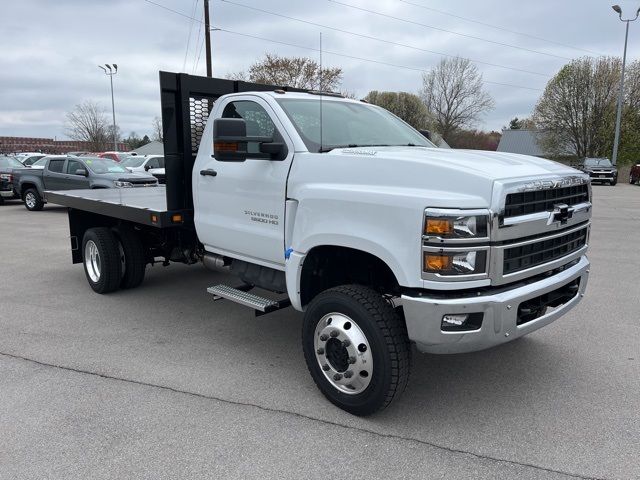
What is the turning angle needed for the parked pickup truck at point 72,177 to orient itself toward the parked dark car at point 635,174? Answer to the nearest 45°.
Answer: approximately 45° to its left

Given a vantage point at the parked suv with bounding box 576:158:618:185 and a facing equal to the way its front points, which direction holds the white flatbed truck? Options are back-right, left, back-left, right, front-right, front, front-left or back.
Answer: front-right

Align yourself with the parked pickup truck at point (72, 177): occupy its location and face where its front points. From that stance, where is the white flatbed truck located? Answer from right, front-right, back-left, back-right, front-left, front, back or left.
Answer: front-right

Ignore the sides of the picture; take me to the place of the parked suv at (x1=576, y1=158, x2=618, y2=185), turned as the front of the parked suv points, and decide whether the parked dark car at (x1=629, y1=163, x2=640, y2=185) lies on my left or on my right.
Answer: on my left

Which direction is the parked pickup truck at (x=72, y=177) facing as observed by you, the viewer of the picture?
facing the viewer and to the right of the viewer

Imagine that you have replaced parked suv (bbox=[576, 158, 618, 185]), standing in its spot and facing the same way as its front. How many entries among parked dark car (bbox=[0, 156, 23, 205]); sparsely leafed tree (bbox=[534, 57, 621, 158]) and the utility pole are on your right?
2

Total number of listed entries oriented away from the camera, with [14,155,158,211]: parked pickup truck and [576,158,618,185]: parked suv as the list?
0

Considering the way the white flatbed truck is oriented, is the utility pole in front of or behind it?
behind

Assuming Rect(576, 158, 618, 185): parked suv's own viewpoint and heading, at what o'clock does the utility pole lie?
The utility pole is roughly at 3 o'clock from the parked suv.

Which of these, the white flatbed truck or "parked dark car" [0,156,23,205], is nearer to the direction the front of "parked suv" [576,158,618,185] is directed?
the white flatbed truck

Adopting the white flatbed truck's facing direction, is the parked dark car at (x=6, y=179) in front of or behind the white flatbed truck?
behind

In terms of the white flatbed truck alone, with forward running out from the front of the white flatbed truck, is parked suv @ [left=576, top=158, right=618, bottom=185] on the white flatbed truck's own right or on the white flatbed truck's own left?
on the white flatbed truck's own left

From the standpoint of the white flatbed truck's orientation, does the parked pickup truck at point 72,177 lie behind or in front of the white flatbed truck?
behind
